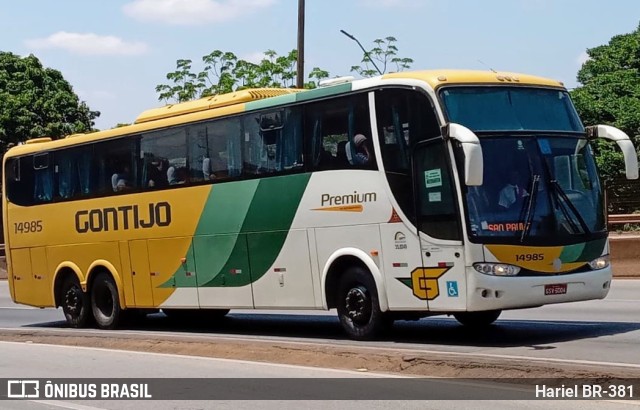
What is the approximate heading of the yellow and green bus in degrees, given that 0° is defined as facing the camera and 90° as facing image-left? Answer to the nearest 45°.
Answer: approximately 315°

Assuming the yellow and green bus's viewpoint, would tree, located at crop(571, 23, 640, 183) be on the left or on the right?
on its left
